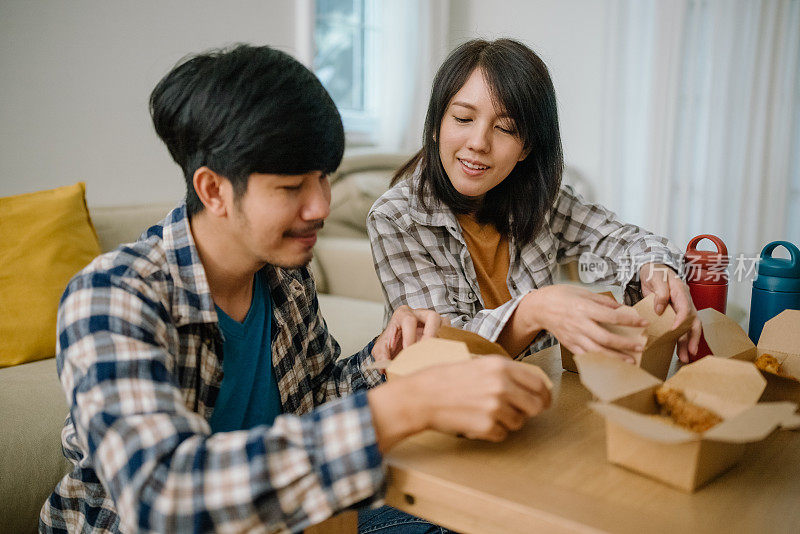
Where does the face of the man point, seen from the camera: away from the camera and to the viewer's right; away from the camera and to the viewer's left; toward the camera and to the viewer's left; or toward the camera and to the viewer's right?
toward the camera and to the viewer's right

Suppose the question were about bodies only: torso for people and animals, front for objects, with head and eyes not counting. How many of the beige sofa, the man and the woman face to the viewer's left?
0

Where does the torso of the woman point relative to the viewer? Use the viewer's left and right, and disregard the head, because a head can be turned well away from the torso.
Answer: facing the viewer and to the right of the viewer

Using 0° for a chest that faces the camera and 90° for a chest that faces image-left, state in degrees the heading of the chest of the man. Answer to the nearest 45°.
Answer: approximately 315°

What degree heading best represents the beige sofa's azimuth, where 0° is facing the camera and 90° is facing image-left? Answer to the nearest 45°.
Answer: approximately 315°
